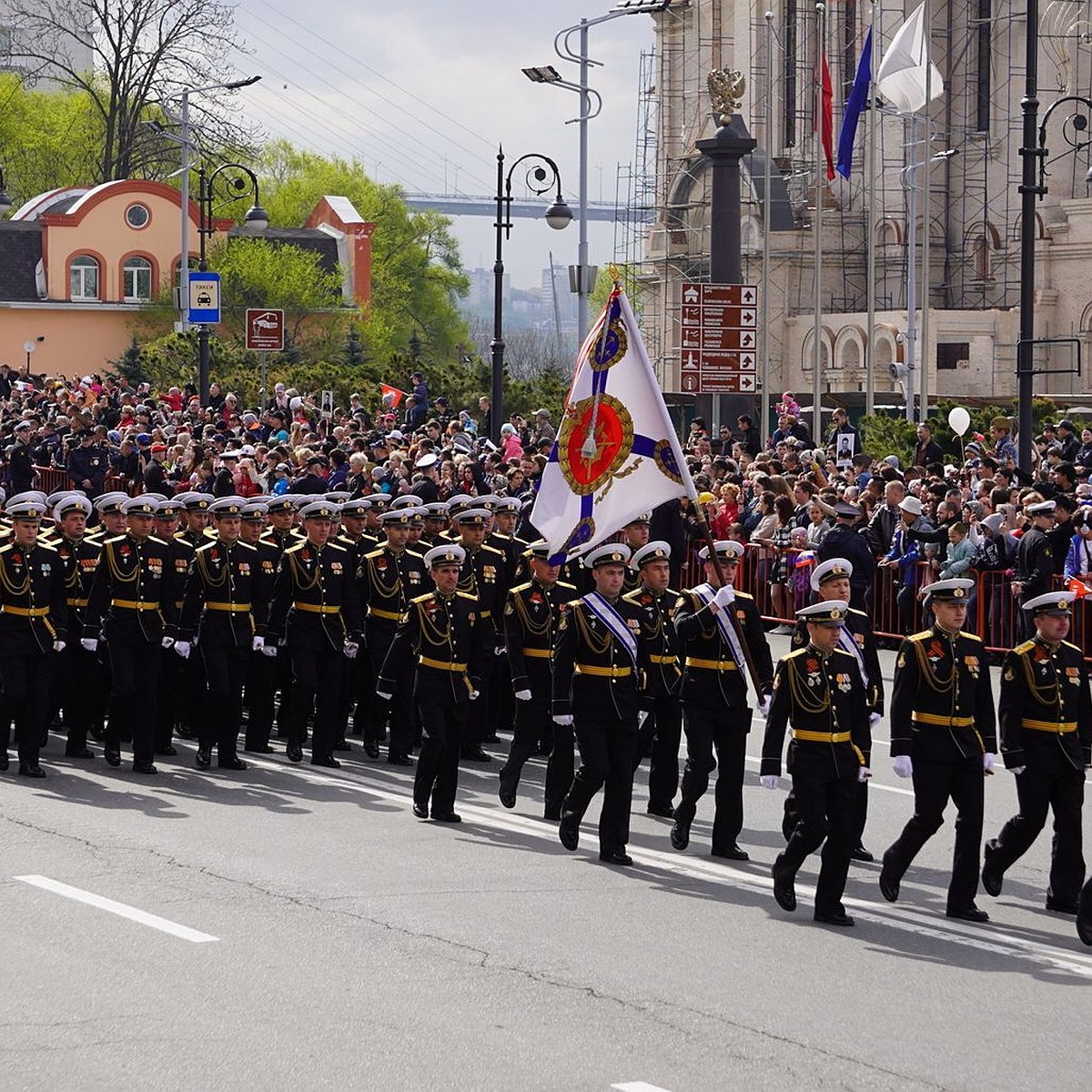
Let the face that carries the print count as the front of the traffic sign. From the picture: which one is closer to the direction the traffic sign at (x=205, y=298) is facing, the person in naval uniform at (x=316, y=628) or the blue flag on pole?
the person in naval uniform

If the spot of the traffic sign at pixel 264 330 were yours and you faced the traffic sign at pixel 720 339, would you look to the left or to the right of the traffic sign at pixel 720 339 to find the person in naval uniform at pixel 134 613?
right

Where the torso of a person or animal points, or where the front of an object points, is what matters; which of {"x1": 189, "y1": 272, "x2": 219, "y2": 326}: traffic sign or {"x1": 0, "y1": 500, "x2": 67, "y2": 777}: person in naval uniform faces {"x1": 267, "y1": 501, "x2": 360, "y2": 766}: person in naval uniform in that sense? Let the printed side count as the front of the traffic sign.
the traffic sign
